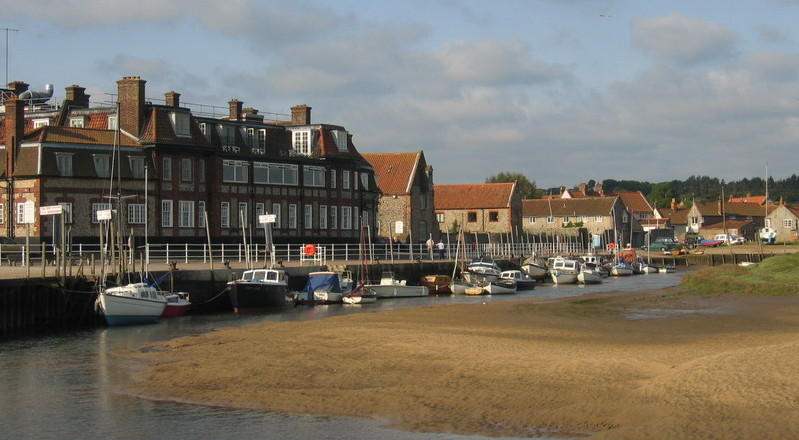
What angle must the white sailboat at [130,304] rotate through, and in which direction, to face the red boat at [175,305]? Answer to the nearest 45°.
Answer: approximately 180°

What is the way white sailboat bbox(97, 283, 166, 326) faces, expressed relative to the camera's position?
facing the viewer and to the left of the viewer
